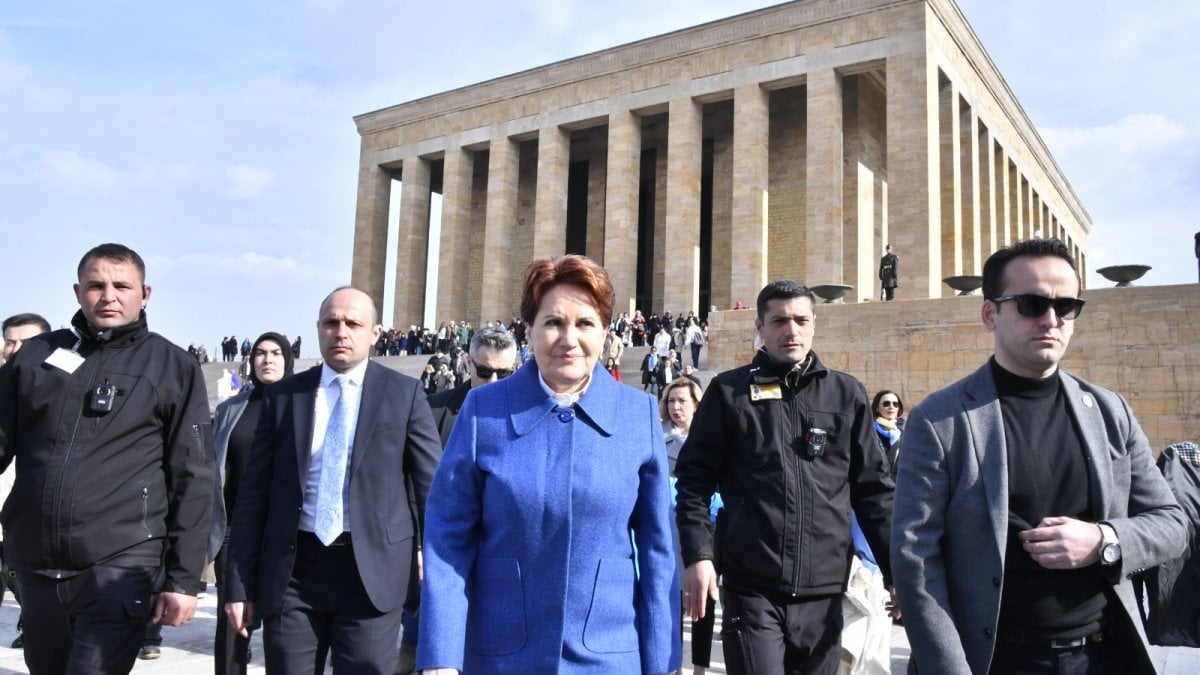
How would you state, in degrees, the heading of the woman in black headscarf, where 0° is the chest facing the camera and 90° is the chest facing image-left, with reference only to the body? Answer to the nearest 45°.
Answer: approximately 0°

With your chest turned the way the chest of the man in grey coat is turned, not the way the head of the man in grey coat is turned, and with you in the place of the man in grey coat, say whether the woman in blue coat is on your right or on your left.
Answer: on your right

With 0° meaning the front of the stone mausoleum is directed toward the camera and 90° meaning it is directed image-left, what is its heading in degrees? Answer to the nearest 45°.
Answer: approximately 45°

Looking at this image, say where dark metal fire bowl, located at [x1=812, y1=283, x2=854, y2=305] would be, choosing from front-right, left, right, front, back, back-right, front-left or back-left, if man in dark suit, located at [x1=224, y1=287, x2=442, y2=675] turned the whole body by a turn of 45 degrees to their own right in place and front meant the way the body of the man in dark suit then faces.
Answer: back

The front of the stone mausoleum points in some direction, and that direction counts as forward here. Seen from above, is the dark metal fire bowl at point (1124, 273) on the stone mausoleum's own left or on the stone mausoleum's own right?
on the stone mausoleum's own left

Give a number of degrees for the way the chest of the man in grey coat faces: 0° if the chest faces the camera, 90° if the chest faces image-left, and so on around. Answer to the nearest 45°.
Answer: approximately 315°

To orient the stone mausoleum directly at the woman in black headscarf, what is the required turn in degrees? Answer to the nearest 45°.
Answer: approximately 45° to its left

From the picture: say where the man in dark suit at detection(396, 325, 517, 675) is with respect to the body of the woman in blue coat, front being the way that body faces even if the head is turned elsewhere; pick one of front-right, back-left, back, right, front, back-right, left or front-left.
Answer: back

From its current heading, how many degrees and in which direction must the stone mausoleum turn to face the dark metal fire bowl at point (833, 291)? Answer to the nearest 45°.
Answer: approximately 45° to its left
